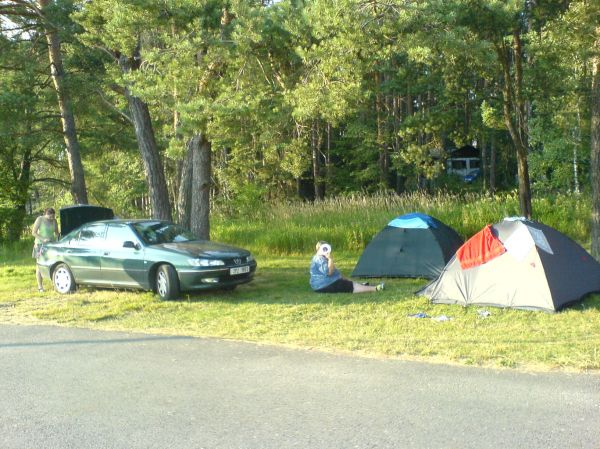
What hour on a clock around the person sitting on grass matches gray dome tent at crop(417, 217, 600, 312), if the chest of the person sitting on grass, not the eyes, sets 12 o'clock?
The gray dome tent is roughly at 1 o'clock from the person sitting on grass.

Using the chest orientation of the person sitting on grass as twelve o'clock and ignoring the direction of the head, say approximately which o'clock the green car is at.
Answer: The green car is roughly at 6 o'clock from the person sitting on grass.

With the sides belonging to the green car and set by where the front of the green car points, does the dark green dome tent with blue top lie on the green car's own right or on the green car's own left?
on the green car's own left

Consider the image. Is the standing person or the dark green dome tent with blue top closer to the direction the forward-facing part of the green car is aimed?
the dark green dome tent with blue top

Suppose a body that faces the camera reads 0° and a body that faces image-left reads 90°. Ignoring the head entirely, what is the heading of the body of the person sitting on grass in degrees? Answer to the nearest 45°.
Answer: approximately 270°

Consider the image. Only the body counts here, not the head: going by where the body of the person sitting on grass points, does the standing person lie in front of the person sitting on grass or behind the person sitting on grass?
behind

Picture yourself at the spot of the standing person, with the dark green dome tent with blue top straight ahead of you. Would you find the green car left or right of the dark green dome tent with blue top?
right

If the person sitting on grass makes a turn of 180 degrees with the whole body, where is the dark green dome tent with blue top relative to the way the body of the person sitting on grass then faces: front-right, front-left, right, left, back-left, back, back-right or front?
back-right
